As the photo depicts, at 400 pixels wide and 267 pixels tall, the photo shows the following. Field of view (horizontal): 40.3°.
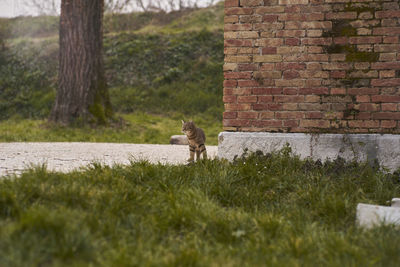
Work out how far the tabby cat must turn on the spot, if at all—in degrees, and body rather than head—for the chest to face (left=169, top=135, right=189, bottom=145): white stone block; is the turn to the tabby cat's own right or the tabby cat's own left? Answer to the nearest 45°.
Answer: approximately 135° to the tabby cat's own right

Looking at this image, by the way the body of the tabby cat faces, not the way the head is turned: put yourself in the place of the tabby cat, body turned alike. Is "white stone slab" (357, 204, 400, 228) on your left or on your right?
on your left

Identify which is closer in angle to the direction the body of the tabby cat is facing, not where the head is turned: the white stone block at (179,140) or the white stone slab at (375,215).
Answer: the white stone slab

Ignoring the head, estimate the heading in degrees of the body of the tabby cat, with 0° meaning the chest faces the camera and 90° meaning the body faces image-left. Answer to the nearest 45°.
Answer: approximately 45°

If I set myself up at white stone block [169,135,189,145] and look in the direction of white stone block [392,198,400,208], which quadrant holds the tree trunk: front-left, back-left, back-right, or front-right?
back-right

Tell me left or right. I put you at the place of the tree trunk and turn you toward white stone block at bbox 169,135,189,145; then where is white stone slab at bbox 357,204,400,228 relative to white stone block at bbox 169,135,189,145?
right
